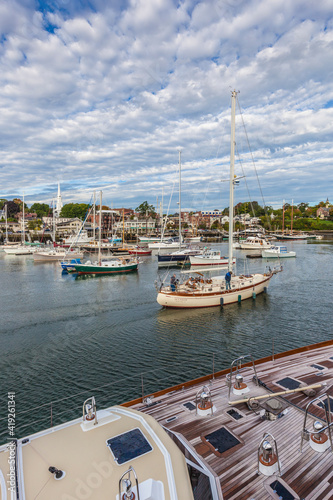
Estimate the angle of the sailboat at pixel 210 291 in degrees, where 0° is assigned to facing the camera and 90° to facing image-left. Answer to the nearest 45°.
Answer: approximately 225°
